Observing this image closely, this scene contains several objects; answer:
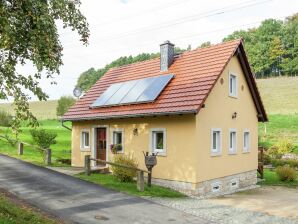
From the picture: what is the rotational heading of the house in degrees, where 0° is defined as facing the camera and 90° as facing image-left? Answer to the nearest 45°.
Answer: approximately 45°

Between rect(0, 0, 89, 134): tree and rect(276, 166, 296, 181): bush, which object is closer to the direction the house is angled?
the tree
